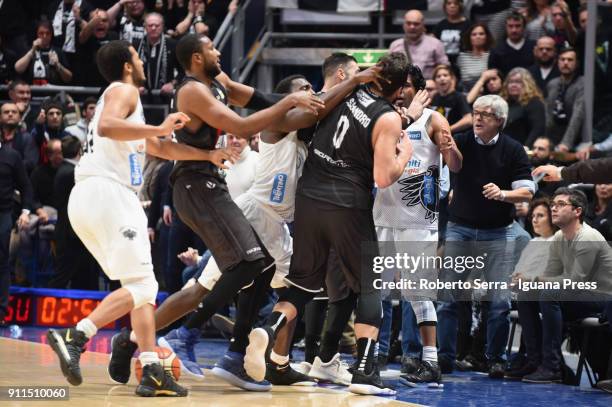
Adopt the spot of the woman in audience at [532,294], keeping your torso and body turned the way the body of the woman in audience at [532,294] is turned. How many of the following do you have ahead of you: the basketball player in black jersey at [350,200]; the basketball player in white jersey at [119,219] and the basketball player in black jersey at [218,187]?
3

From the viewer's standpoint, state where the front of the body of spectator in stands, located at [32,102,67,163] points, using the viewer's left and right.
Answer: facing the viewer

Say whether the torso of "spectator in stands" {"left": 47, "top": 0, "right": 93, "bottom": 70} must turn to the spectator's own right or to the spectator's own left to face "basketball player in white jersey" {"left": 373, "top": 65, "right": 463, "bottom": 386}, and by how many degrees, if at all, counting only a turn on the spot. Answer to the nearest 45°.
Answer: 0° — they already face them

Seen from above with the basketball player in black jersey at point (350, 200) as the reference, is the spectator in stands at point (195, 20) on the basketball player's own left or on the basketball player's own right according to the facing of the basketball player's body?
on the basketball player's own left

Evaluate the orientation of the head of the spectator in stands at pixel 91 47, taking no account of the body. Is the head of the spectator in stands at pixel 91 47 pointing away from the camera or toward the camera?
toward the camera

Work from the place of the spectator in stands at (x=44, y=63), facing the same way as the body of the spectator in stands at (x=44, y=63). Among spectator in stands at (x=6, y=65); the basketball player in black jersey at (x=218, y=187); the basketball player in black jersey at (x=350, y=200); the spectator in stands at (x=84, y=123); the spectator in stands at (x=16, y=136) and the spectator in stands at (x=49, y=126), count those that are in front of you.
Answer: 5

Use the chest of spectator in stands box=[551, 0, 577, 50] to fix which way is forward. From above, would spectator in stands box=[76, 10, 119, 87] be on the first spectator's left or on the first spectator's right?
on the first spectator's right

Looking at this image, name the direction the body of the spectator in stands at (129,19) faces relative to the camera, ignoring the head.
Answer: toward the camera

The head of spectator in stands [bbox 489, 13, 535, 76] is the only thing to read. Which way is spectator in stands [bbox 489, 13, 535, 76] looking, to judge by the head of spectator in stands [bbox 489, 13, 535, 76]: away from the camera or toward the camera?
toward the camera

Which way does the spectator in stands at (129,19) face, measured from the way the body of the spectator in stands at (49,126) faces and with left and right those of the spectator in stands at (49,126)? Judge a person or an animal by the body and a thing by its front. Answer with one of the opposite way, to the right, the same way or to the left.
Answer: the same way

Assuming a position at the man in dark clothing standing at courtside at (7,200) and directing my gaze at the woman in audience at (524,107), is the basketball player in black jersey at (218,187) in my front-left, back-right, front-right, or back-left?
front-right

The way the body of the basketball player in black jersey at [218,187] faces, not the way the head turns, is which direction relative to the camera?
to the viewer's right

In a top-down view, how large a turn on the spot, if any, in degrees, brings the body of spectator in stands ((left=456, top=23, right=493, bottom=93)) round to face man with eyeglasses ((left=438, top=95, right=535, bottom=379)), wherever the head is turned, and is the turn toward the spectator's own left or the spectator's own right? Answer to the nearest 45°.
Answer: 0° — they already face them

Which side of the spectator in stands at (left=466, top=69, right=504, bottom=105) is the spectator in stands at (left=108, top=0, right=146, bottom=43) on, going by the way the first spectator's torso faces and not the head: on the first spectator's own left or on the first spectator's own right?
on the first spectator's own right

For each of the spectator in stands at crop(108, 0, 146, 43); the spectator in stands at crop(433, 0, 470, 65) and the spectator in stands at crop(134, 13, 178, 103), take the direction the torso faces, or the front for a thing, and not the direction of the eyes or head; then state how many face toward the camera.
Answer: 3
